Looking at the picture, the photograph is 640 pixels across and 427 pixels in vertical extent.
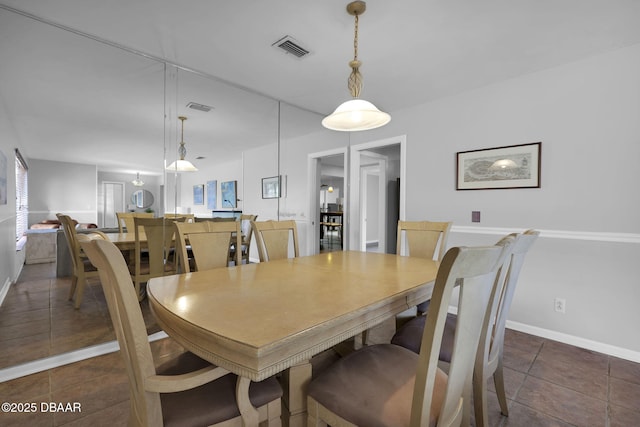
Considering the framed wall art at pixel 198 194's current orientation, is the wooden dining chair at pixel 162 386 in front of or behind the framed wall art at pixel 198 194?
in front

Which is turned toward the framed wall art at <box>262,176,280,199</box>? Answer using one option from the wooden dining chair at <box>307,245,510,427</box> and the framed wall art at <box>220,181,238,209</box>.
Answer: the wooden dining chair

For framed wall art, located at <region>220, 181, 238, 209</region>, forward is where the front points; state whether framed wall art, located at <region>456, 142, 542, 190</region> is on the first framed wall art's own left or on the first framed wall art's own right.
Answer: on the first framed wall art's own left

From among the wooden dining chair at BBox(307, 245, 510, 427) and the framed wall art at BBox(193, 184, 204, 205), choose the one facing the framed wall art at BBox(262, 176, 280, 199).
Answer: the wooden dining chair

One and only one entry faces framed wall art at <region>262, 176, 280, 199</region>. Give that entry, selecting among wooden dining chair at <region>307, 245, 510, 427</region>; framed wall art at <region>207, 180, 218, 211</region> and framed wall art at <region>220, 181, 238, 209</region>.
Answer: the wooden dining chair

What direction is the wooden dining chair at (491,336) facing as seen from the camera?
to the viewer's left
